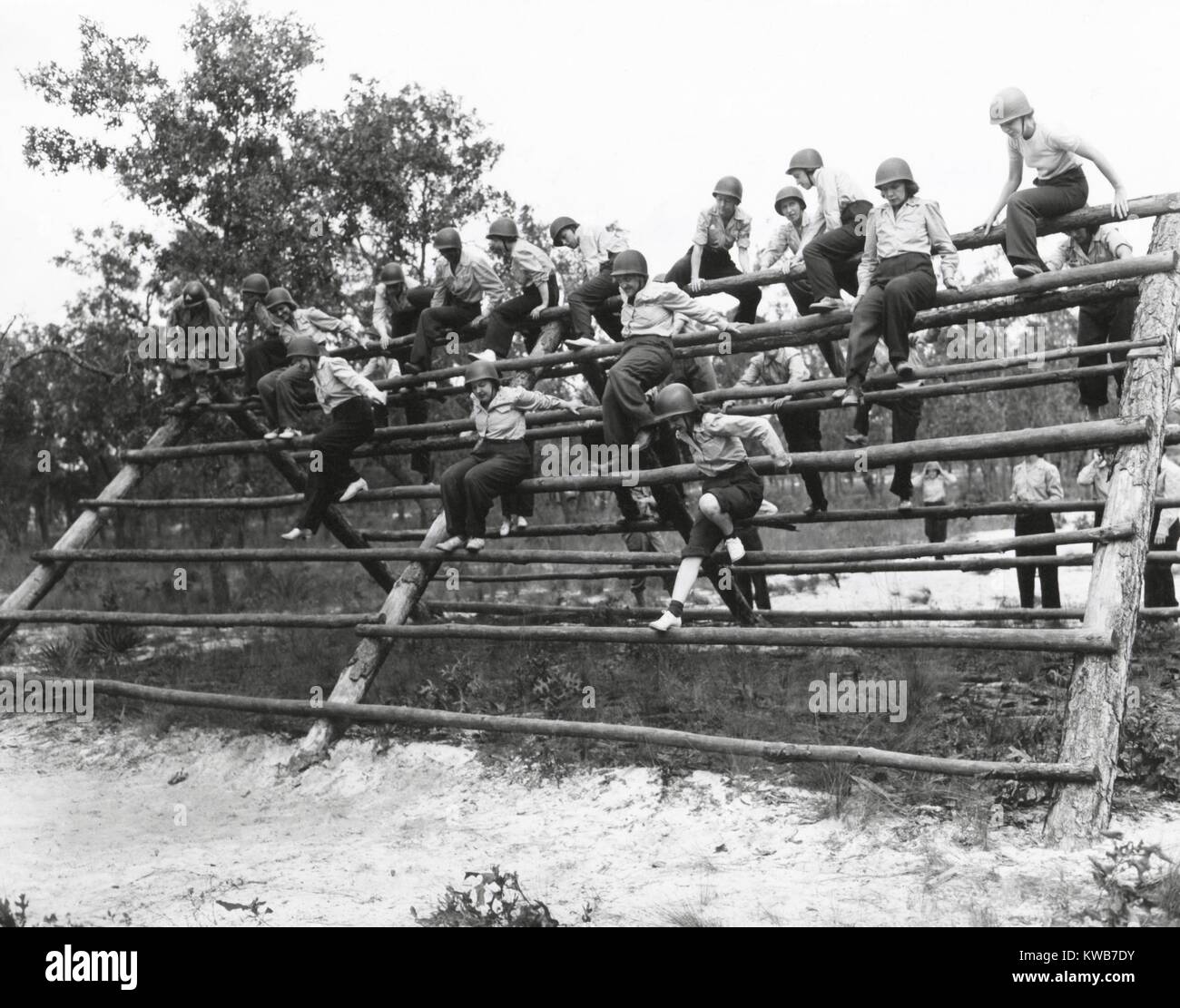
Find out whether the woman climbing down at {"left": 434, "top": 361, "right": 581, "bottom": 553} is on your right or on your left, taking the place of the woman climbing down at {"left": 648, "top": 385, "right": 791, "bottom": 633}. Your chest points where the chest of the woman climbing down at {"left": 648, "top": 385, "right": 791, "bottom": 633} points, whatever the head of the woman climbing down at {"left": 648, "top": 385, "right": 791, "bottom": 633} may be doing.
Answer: on your right

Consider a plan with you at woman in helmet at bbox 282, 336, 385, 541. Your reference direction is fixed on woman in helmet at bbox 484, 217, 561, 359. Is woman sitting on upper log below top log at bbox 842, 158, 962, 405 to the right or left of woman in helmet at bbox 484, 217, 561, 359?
right

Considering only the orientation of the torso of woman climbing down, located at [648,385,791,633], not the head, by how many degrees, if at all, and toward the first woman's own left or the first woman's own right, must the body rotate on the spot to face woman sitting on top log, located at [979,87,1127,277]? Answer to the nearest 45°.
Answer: approximately 135° to the first woman's own left

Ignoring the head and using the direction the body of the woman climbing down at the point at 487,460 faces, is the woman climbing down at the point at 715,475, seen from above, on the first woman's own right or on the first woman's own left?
on the first woman's own left

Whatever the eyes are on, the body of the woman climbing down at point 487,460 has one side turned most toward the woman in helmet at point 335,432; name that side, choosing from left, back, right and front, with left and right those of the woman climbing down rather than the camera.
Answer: right

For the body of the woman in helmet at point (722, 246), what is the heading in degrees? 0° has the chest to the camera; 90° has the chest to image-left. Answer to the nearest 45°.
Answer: approximately 0°

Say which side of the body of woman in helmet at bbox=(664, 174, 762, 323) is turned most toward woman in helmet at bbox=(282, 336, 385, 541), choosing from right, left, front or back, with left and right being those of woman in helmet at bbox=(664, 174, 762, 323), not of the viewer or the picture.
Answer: right

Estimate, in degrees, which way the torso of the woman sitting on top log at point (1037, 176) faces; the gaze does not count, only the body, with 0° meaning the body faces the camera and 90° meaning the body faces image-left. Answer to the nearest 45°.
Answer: approximately 45°
